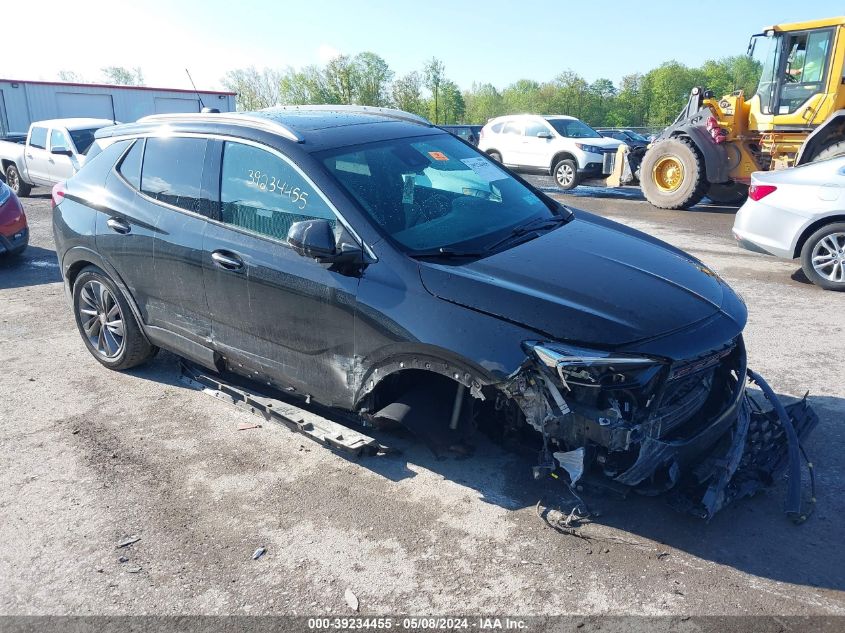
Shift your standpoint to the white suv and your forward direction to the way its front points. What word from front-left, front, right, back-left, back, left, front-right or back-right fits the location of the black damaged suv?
front-right

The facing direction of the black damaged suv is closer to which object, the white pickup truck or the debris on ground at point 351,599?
the debris on ground

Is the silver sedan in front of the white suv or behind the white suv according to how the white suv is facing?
in front

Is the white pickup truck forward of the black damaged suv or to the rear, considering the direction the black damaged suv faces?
to the rear

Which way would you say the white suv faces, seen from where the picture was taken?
facing the viewer and to the right of the viewer

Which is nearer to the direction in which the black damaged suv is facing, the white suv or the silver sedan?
the silver sedan

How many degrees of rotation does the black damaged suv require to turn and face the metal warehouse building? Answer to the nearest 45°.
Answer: approximately 180°

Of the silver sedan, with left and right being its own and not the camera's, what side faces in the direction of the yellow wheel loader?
left

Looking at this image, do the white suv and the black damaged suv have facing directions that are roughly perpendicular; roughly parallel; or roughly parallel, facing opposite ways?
roughly parallel

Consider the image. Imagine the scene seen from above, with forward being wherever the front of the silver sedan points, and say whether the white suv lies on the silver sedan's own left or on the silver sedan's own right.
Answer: on the silver sedan's own left

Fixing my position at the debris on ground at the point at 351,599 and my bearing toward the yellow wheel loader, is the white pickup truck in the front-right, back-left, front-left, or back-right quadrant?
front-left
